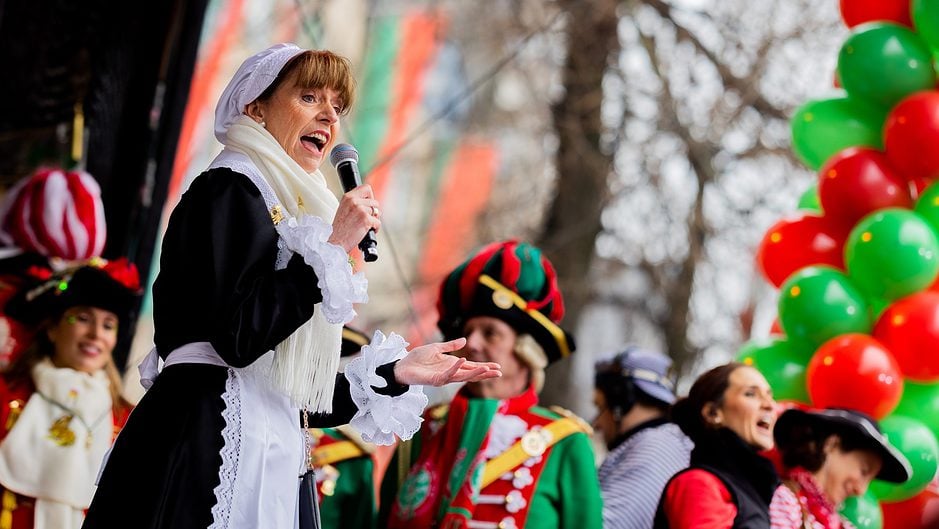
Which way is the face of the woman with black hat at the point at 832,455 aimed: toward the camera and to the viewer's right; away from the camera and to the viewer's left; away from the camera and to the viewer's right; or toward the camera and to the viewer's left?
toward the camera and to the viewer's right

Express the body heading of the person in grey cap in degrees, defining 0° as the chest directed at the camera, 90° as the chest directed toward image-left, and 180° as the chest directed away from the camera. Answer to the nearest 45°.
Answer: approximately 135°

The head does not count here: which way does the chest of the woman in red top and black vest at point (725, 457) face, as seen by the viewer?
to the viewer's right

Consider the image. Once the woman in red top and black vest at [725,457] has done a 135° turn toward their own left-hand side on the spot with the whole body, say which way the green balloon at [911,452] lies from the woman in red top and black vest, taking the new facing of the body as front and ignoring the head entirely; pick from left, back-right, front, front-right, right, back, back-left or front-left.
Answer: right

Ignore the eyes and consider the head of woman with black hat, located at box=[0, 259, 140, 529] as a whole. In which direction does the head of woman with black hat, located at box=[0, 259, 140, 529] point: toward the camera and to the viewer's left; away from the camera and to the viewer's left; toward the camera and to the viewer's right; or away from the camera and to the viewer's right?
toward the camera and to the viewer's right

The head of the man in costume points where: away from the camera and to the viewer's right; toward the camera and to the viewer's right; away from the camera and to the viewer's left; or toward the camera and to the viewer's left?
toward the camera and to the viewer's left

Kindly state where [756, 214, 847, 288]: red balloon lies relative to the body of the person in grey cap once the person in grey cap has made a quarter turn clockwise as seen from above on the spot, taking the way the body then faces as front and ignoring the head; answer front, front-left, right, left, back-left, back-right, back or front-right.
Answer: front

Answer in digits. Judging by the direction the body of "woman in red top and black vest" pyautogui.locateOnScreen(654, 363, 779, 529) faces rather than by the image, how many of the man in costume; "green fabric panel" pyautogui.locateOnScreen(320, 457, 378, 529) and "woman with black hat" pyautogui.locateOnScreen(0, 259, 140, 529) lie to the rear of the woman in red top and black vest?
3

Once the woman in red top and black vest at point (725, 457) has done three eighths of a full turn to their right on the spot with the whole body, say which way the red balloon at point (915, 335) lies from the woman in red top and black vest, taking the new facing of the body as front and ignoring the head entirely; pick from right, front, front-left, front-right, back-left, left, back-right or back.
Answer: back

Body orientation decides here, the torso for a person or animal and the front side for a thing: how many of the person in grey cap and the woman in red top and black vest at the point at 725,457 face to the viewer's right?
1

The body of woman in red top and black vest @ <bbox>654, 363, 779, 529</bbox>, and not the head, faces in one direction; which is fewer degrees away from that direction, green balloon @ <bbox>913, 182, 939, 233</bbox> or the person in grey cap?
the green balloon

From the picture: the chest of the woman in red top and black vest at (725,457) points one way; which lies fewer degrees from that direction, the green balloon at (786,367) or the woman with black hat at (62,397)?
the green balloon
